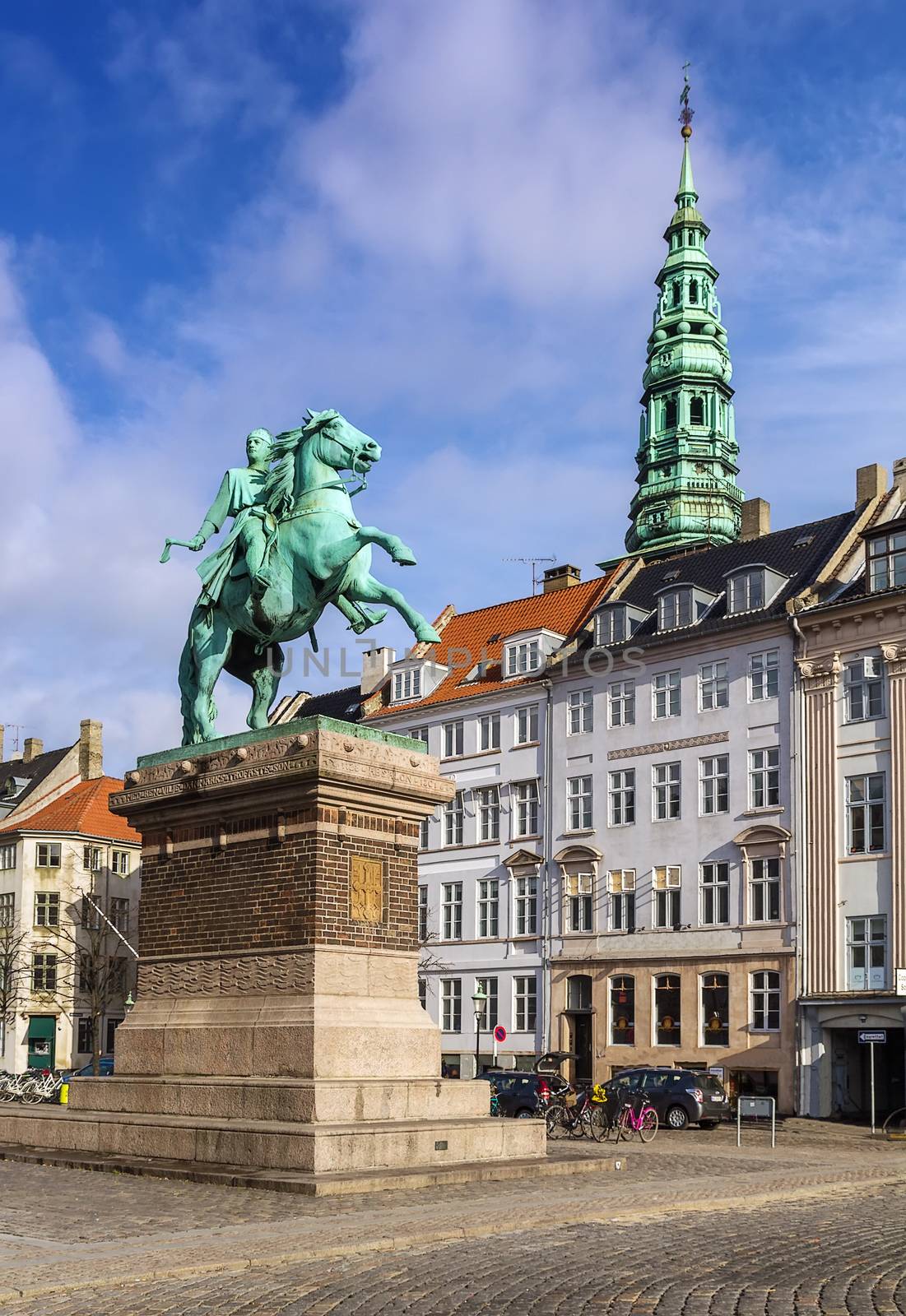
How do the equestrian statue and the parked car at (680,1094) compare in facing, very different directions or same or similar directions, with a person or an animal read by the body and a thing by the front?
very different directions

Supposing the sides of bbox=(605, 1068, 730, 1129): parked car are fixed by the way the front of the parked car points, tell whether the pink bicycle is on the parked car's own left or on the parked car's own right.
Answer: on the parked car's own left

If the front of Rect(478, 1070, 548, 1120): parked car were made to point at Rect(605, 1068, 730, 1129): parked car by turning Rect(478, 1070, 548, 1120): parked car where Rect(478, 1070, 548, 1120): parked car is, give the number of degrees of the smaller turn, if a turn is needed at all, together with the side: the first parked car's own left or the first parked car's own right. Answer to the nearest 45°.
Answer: approximately 135° to the first parked car's own right

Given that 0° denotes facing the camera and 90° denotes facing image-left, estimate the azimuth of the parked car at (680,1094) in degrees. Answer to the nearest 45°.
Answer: approximately 135°

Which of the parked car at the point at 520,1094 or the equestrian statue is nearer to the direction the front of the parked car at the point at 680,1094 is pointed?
the parked car

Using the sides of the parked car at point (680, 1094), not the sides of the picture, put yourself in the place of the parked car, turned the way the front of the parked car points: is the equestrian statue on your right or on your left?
on your left

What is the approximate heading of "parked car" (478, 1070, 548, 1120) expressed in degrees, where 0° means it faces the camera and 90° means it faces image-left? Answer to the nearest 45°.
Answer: approximately 135°

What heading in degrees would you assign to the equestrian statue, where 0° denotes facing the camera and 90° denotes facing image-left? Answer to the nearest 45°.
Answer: approximately 315°
